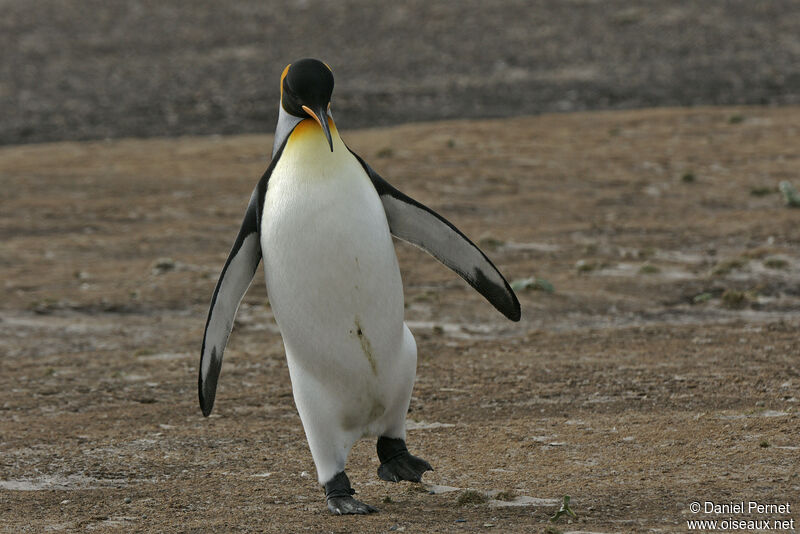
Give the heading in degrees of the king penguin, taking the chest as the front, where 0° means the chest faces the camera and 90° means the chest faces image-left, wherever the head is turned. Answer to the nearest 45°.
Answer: approximately 315°
